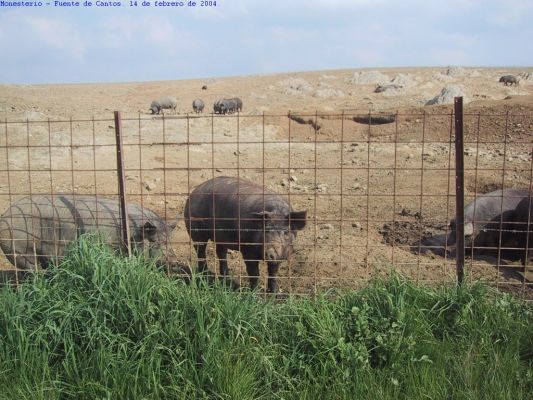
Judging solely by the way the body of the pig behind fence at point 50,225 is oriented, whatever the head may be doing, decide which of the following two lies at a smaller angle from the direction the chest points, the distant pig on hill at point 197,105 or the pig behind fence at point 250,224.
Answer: the pig behind fence

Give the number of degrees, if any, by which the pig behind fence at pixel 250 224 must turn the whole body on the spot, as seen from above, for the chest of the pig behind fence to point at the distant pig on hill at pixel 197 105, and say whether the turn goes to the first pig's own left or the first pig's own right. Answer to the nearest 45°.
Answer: approximately 135° to the first pig's own left

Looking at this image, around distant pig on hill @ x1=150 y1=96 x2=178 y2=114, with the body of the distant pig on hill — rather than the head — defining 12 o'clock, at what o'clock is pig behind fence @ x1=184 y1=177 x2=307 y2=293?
The pig behind fence is roughly at 9 o'clock from the distant pig on hill.

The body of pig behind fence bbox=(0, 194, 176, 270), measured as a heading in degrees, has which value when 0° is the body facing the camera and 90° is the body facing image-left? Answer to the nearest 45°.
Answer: approximately 270°

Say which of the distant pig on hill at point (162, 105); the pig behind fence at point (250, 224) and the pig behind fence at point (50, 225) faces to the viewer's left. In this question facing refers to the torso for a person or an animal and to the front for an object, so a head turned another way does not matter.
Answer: the distant pig on hill

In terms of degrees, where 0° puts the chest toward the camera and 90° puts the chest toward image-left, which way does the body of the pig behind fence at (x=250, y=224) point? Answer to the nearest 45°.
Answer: approximately 315°

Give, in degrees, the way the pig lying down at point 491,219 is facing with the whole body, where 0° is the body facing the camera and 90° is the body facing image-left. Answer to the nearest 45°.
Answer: approximately 90°

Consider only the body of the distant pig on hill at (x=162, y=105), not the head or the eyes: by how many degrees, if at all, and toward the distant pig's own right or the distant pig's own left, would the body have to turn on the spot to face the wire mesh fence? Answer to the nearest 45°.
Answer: approximately 90° to the distant pig's own left

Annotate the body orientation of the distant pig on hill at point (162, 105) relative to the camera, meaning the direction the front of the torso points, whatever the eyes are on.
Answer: to the viewer's left

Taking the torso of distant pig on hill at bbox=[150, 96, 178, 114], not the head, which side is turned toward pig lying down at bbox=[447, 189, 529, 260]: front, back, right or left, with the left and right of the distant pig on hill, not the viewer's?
left

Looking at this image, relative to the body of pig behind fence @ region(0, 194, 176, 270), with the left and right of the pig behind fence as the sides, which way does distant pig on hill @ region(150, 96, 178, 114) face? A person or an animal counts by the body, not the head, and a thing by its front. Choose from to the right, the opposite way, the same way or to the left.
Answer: the opposite way
